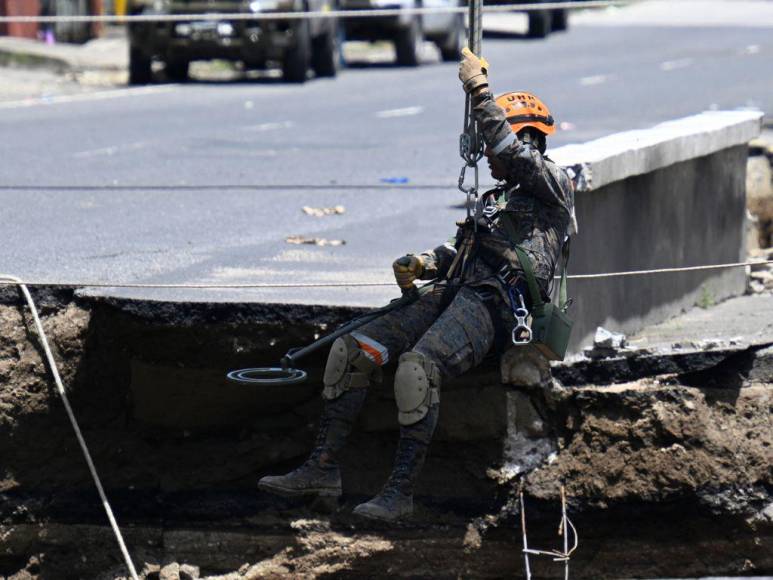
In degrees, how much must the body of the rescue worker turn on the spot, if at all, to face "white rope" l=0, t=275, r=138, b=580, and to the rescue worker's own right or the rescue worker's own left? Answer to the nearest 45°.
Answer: approximately 45° to the rescue worker's own right

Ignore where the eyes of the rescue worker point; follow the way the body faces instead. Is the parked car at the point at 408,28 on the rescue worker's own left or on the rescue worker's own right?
on the rescue worker's own right

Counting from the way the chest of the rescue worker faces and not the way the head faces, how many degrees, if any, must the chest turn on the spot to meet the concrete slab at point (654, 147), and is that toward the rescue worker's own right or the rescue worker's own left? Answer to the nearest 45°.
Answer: approximately 180°

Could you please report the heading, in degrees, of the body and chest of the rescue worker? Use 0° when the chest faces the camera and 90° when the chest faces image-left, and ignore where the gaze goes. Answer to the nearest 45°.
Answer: approximately 45°

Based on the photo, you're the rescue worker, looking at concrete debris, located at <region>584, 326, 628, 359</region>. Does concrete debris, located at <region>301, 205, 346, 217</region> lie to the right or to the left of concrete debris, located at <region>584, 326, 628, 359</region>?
left

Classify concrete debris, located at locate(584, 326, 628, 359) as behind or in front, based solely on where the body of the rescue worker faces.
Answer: behind

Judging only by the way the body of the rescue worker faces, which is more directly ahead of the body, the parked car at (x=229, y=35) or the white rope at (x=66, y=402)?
the white rope

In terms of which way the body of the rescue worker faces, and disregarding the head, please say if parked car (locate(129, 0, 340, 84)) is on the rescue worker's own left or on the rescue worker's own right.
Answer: on the rescue worker's own right

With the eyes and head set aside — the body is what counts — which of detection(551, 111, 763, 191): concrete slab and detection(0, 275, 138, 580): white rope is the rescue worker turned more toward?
the white rope
